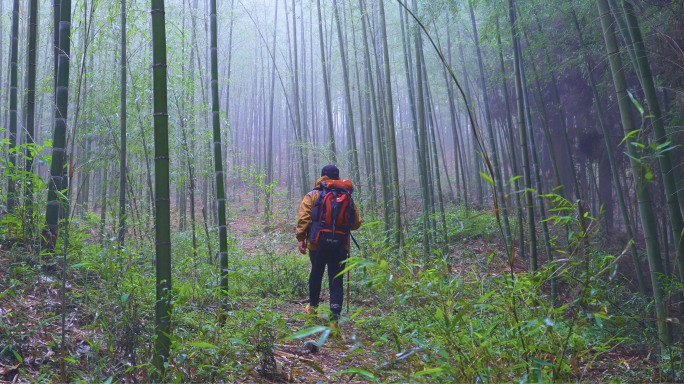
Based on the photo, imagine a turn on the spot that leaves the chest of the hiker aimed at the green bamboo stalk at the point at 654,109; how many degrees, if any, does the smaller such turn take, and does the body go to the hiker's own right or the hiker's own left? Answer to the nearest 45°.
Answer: approximately 90° to the hiker's own right

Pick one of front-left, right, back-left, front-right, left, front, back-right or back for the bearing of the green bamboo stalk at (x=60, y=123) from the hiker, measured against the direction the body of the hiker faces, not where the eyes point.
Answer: left

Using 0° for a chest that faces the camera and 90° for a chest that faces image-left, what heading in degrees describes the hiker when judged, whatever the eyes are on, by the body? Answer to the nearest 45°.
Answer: approximately 180°

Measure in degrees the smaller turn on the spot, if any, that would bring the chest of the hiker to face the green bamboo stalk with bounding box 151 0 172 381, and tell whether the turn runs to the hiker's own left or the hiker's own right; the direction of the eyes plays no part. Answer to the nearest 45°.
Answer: approximately 135° to the hiker's own left

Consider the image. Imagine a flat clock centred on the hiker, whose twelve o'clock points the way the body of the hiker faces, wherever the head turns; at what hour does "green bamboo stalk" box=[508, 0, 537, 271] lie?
The green bamboo stalk is roughly at 2 o'clock from the hiker.

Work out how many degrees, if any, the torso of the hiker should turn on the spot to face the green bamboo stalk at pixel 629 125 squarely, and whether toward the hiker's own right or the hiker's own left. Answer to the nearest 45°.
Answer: approximately 90° to the hiker's own right
